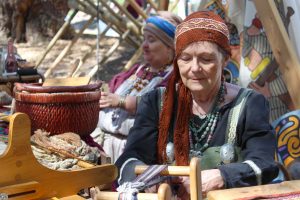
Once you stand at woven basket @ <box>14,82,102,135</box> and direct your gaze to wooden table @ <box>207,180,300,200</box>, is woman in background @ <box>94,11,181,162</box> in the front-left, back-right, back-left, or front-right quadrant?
back-left

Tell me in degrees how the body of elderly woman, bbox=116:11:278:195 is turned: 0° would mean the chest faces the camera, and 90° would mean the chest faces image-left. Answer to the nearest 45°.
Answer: approximately 0°

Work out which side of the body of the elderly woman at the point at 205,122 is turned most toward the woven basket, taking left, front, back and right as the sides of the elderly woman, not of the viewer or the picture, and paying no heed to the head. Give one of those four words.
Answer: right

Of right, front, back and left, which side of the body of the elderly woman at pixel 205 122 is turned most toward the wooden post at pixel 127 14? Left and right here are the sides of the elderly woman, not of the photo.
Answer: back

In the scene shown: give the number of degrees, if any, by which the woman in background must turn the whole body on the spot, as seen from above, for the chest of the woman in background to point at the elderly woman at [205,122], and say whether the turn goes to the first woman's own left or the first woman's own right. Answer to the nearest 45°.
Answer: approximately 45° to the first woman's own left

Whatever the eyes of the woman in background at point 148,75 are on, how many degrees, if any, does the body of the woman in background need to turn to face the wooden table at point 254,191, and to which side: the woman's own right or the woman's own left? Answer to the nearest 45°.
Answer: approximately 45° to the woman's own left
